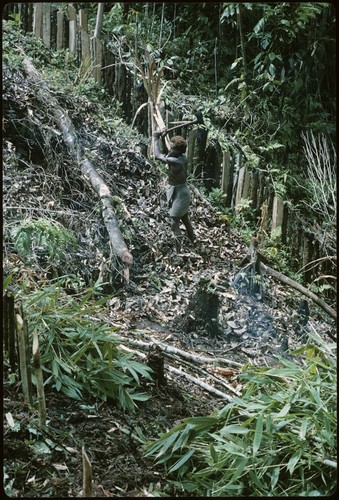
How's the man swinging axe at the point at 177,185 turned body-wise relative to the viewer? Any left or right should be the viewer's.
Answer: facing to the left of the viewer

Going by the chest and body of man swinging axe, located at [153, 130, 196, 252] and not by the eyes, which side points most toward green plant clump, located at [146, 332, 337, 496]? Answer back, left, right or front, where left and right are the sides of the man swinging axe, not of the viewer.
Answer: left

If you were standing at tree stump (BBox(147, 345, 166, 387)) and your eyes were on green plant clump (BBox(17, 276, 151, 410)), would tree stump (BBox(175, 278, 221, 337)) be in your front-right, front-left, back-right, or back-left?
back-right

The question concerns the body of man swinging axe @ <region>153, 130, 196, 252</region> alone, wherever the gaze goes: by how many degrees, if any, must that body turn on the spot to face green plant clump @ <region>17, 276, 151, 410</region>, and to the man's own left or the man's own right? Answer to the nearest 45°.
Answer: approximately 45° to the man's own left

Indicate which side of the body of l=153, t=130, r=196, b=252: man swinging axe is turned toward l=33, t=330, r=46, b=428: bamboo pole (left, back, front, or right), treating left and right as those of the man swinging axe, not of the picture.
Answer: left

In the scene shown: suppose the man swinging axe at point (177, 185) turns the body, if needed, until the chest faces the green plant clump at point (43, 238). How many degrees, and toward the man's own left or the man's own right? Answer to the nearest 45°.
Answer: approximately 45° to the man's own left

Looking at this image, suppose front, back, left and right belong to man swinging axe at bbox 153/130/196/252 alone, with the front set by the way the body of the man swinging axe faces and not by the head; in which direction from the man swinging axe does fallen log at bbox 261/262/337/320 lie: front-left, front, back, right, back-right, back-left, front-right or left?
back-left
